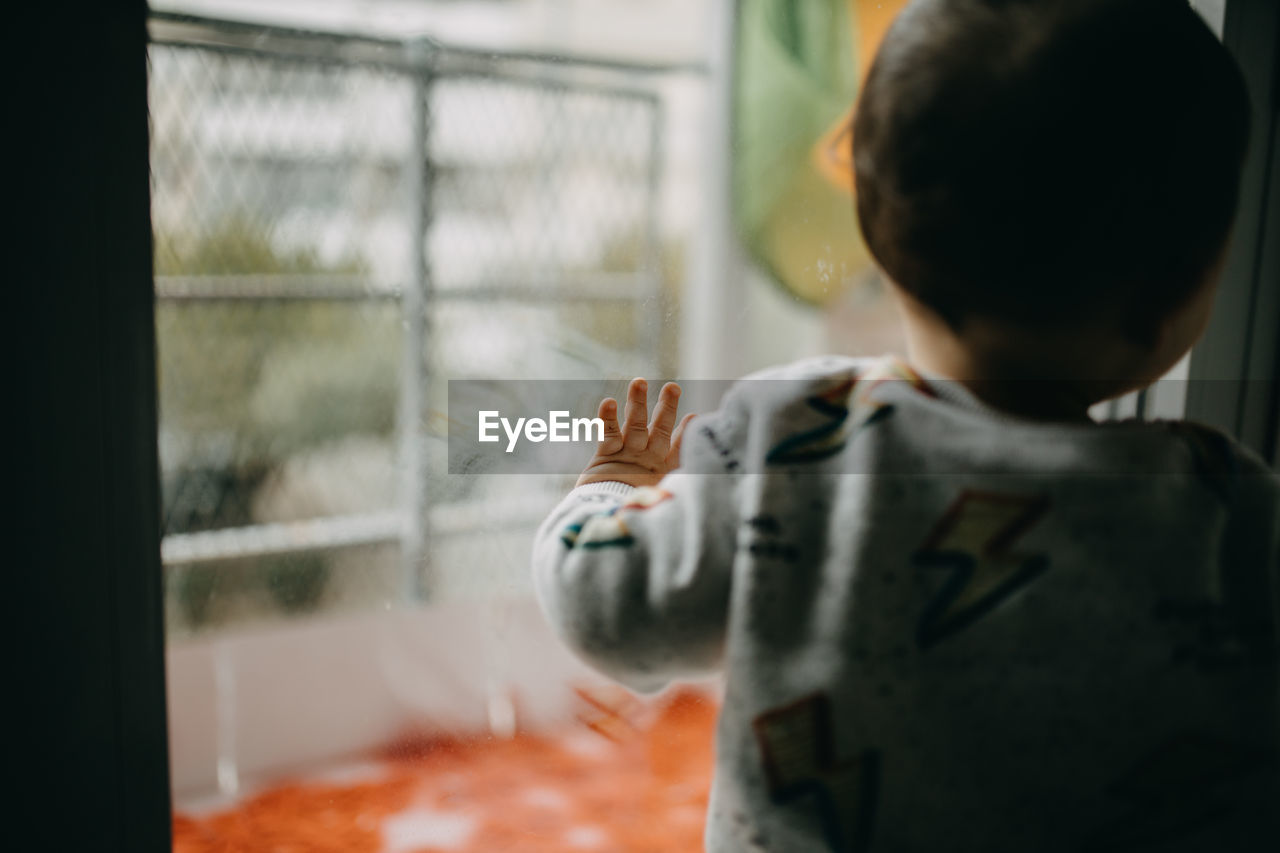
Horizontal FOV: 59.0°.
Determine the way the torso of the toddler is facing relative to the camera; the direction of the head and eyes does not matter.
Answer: away from the camera

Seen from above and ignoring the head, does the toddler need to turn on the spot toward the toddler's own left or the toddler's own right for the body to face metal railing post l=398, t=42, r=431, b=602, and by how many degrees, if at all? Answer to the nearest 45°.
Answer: approximately 45° to the toddler's own left
